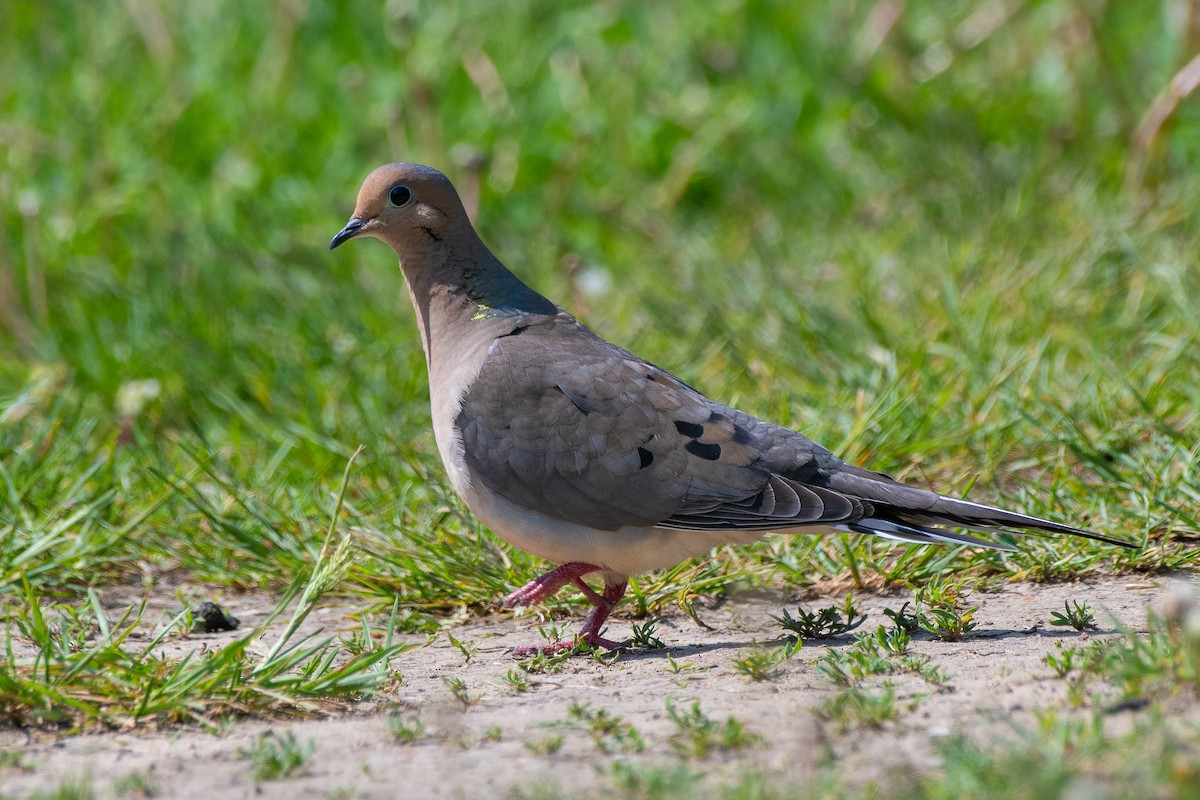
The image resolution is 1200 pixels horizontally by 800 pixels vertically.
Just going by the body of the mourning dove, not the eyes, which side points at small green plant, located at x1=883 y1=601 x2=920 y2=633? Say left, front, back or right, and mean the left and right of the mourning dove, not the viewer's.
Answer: back

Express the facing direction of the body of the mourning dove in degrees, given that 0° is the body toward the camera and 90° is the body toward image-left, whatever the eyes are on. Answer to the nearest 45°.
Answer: approximately 90°

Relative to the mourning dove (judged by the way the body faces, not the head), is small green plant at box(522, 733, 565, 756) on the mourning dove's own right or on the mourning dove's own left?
on the mourning dove's own left

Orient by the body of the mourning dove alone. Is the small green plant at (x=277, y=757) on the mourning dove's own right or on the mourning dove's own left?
on the mourning dove's own left

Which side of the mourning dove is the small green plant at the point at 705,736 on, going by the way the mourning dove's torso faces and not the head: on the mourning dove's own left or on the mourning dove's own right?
on the mourning dove's own left

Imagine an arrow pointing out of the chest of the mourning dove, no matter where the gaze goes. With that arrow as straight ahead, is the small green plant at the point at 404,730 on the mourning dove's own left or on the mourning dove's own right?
on the mourning dove's own left

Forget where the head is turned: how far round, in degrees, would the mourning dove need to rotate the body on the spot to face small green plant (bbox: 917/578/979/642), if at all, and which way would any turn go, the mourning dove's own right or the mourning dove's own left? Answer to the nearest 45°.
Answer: approximately 180°

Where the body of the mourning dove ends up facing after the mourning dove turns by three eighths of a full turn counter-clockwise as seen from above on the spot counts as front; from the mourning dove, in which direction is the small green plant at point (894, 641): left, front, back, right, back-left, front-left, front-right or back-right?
front
